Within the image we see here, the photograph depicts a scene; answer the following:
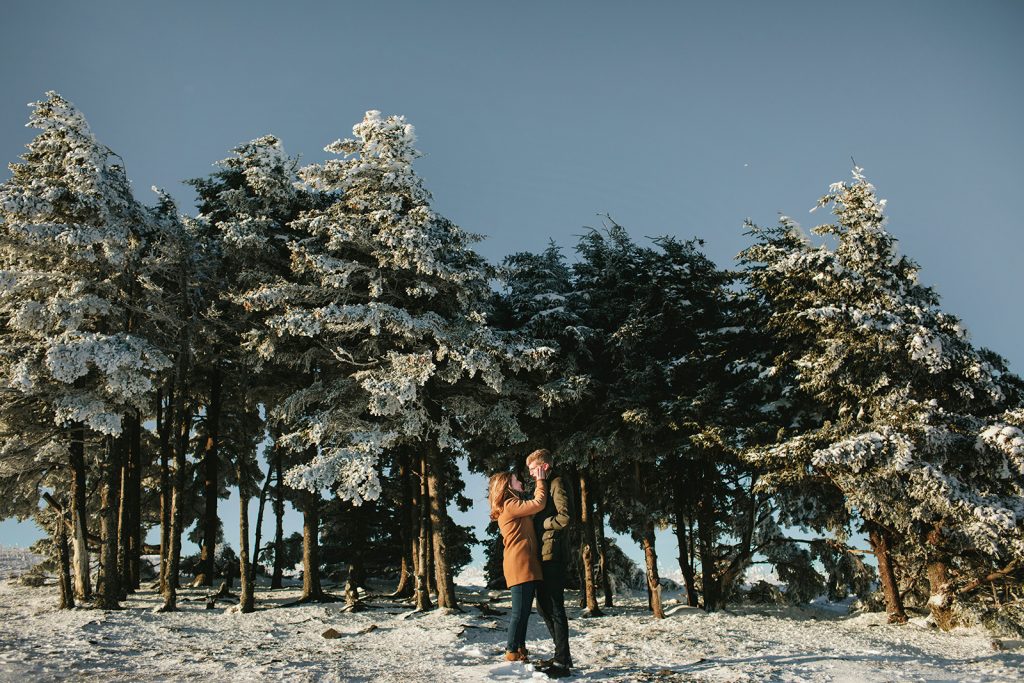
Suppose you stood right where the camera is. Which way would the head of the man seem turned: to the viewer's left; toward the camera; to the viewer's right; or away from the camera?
to the viewer's left

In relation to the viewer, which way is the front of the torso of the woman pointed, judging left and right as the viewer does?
facing to the right of the viewer

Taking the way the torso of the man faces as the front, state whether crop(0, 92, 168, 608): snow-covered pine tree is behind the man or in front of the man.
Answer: in front

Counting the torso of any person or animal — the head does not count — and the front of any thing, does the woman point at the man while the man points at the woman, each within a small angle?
yes

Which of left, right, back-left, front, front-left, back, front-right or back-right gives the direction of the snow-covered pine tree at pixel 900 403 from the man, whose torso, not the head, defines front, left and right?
back-right

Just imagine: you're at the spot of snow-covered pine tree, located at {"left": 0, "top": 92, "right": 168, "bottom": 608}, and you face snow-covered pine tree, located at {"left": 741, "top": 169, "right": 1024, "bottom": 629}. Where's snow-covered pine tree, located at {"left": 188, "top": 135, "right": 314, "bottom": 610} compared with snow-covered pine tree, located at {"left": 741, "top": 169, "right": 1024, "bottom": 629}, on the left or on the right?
left

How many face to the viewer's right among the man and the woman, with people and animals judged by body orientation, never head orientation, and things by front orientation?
1

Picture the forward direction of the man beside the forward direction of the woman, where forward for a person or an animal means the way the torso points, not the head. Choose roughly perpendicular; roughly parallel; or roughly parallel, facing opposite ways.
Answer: roughly parallel, facing opposite ways

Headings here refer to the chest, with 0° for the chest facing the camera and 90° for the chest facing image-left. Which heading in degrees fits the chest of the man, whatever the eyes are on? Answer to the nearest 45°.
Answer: approximately 90°

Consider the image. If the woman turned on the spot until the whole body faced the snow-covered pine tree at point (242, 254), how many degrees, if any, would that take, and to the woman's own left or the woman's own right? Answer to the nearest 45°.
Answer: approximately 135° to the woman's own left
